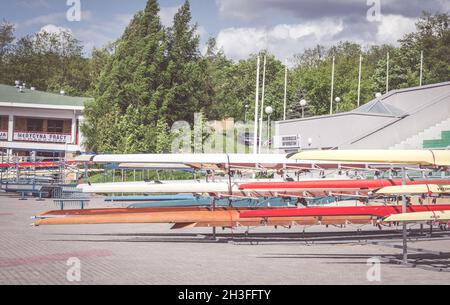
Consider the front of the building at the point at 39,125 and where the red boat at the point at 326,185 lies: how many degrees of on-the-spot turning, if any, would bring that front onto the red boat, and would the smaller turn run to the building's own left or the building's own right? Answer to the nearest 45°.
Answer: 0° — it already faces it

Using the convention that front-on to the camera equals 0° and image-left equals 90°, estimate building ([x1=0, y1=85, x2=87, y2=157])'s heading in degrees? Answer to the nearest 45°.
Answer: approximately 0°

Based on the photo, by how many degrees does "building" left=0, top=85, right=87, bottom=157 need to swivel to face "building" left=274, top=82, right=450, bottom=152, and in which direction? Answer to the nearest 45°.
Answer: approximately 45° to its left

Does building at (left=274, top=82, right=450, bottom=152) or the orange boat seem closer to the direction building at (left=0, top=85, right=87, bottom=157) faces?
the orange boat

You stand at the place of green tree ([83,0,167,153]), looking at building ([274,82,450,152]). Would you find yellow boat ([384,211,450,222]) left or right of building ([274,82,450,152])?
right

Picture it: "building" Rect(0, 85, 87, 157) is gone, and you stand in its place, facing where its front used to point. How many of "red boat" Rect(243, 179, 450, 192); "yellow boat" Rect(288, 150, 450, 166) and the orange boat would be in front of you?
3

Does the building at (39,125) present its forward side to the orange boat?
yes

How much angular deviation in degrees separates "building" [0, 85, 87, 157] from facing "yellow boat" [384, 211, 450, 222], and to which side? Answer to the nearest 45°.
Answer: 0° — it already faces it
